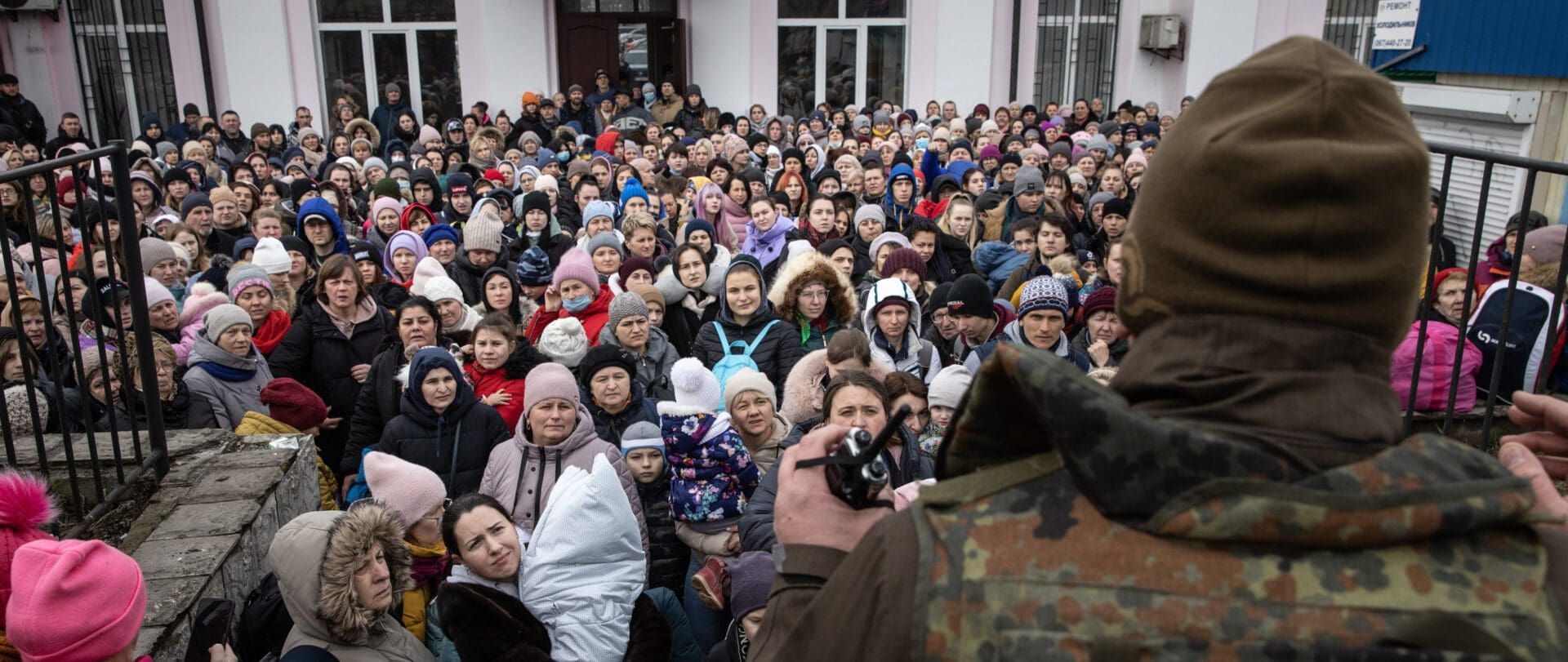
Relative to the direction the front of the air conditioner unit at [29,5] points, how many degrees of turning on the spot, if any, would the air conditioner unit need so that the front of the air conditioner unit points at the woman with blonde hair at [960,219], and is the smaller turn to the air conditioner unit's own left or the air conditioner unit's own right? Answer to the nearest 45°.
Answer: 0° — it already faces them

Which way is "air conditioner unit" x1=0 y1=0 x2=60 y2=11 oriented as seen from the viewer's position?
toward the camera

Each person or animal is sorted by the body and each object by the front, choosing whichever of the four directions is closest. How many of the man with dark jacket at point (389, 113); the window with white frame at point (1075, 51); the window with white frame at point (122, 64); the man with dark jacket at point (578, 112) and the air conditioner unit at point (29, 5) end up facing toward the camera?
5

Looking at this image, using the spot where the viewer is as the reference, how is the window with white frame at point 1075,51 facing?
facing the viewer

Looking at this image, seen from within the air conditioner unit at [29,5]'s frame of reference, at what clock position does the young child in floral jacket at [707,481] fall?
The young child in floral jacket is roughly at 12 o'clock from the air conditioner unit.

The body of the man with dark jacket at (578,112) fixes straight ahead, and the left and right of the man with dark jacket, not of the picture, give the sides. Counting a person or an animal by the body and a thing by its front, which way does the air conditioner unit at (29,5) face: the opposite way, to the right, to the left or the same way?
the same way

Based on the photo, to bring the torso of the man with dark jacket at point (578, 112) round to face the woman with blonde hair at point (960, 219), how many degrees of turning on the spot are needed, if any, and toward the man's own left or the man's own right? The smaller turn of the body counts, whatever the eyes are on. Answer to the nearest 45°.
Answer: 0° — they already face them

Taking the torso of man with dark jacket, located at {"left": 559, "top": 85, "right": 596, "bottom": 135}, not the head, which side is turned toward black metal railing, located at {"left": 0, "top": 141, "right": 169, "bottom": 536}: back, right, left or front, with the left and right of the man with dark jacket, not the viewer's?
front

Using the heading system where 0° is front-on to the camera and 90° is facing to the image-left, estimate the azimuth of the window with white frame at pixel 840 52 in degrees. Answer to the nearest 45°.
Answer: approximately 0°

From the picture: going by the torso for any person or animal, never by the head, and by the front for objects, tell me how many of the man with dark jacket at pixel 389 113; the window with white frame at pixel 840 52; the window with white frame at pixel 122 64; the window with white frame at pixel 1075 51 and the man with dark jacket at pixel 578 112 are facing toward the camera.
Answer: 5

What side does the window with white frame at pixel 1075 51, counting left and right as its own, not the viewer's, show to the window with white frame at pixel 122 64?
right

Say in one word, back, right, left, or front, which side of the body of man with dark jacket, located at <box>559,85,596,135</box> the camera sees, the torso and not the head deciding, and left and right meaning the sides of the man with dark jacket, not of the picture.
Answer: front

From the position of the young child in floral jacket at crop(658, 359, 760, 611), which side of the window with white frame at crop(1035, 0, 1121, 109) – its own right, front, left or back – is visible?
front

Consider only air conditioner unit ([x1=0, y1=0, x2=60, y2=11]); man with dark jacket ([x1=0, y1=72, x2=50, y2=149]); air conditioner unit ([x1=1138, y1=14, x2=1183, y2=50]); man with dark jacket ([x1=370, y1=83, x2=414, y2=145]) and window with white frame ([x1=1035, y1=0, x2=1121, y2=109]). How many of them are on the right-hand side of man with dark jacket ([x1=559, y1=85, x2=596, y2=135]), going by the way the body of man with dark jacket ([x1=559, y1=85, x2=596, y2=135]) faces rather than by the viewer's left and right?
3

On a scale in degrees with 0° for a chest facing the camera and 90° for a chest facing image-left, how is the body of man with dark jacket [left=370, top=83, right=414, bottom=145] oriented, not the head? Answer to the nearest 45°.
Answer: approximately 0°

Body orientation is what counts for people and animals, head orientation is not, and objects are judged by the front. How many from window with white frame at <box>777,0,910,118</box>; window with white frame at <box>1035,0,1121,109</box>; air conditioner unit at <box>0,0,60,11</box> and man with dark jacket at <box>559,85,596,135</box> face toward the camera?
4

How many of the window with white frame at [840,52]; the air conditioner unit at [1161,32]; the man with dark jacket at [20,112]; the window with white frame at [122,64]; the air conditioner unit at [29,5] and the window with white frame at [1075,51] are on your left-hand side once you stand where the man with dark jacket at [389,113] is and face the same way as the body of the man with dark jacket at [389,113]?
3
